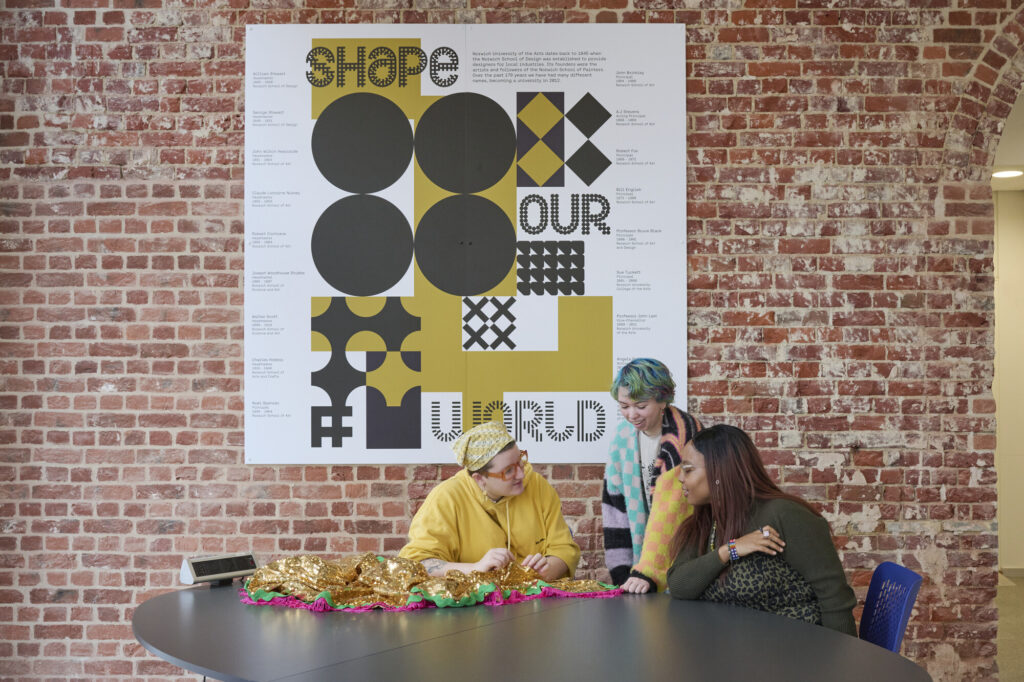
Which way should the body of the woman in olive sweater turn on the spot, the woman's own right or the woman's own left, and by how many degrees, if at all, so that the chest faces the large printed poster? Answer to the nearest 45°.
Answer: approximately 90° to the woman's own right

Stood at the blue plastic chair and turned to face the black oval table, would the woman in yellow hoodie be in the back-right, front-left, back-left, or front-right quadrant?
front-right

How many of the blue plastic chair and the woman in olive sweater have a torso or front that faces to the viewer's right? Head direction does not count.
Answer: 0

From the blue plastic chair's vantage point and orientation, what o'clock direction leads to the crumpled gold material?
The crumpled gold material is roughly at 1 o'clock from the blue plastic chair.

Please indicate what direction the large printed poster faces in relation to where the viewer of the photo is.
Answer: facing the viewer

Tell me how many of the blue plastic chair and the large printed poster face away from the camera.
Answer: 0

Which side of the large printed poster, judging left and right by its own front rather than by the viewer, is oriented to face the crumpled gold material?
front

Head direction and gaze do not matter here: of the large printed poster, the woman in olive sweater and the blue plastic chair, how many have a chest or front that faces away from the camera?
0

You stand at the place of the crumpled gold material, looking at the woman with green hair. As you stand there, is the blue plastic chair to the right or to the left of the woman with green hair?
right

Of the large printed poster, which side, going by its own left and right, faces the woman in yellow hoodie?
front

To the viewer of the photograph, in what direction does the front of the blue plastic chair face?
facing the viewer and to the left of the viewer

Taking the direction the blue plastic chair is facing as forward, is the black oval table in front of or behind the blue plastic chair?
in front
